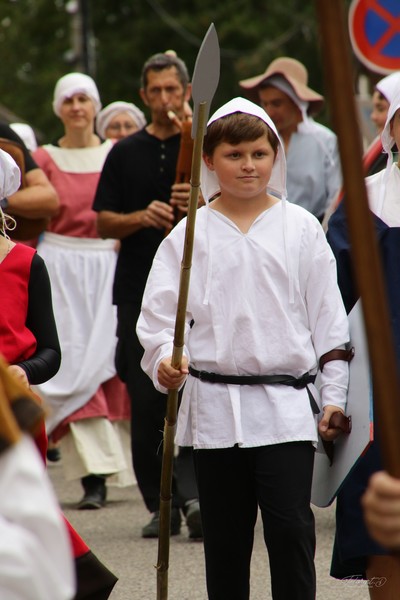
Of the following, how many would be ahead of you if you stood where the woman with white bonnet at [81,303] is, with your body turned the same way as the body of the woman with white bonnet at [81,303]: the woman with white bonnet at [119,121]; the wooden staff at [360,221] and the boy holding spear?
2

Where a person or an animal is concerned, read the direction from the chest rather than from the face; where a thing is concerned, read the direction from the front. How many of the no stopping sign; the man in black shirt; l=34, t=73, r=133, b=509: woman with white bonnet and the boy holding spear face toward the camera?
4

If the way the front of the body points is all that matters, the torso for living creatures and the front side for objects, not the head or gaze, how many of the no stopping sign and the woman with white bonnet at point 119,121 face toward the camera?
2

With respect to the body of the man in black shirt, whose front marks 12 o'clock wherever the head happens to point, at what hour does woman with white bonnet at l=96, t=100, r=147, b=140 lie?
The woman with white bonnet is roughly at 6 o'clock from the man in black shirt.

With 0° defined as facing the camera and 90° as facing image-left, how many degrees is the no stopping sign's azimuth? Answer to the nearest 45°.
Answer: approximately 0°

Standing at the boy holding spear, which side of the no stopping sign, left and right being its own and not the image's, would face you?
front

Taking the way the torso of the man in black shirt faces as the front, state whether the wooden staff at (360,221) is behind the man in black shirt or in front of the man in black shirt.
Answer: in front

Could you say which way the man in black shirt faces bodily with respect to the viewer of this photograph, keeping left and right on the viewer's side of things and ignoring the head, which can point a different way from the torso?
facing the viewer

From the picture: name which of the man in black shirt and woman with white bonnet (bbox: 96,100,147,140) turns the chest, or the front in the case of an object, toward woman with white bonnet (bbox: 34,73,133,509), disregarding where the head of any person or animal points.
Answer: woman with white bonnet (bbox: 96,100,147,140)

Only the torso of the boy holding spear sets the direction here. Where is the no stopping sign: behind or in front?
behind

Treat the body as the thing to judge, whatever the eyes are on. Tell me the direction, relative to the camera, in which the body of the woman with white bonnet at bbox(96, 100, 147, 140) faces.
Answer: toward the camera
